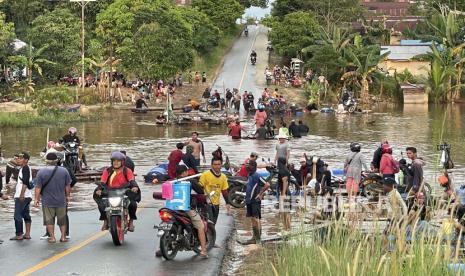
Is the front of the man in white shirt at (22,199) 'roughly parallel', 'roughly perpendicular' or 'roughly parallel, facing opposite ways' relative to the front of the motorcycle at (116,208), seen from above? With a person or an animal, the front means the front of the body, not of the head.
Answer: roughly perpendicular

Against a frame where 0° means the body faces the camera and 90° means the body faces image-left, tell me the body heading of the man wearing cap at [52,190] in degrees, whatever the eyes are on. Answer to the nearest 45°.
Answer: approximately 180°

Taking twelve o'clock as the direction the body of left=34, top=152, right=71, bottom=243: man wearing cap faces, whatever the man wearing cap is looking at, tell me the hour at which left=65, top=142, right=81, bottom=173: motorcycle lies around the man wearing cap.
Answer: The motorcycle is roughly at 12 o'clock from the man wearing cap.

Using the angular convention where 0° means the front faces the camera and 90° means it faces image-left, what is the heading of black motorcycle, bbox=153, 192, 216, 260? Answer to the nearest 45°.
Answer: approximately 225°

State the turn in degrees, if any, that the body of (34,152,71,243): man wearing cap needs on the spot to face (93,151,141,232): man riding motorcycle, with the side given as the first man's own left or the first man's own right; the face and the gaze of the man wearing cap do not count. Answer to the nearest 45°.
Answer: approximately 90° to the first man's own right

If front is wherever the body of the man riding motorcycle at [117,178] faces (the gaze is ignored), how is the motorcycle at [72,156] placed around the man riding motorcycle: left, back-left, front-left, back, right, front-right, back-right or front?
back
